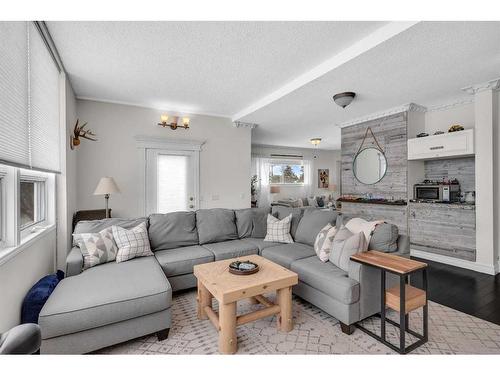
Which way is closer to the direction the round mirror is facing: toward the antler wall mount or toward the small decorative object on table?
the small decorative object on table

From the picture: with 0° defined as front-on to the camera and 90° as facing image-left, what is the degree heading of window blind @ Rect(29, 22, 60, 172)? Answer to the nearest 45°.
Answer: approximately 270°

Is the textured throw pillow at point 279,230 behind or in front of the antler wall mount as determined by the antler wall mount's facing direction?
in front

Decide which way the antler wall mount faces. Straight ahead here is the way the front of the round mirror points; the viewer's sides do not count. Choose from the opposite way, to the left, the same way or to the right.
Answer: to the left

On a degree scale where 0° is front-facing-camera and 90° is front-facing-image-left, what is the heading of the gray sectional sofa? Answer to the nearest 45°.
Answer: approximately 0°

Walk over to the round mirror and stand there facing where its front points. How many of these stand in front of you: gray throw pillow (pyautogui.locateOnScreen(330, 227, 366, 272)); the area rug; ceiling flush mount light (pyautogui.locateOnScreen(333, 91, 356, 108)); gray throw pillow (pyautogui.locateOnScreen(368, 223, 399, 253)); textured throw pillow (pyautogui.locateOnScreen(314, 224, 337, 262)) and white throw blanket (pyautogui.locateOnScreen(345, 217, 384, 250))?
6

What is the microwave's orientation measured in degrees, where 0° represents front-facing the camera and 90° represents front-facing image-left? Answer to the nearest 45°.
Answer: approximately 45°

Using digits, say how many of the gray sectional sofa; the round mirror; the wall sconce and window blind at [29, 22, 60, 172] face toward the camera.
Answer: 3

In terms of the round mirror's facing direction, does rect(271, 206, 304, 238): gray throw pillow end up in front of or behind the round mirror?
in front
